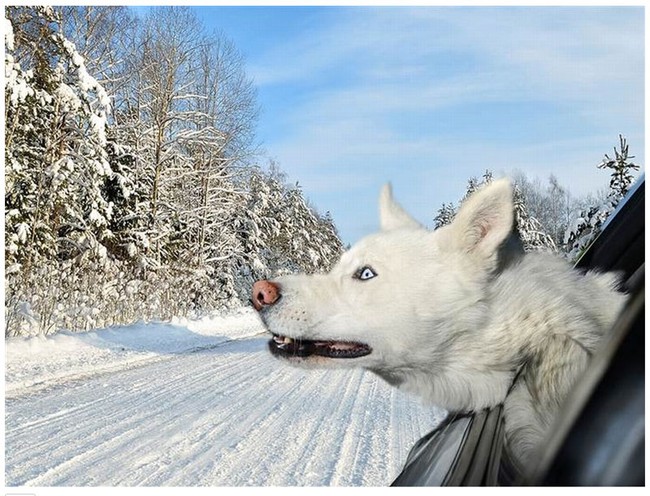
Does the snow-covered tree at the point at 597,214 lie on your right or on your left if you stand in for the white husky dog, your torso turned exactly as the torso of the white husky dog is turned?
on your right

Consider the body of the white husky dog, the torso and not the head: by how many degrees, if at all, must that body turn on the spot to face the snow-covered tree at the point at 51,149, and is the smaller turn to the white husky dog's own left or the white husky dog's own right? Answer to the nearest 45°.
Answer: approximately 45° to the white husky dog's own right

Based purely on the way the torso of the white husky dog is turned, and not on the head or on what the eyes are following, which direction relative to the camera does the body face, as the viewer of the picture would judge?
to the viewer's left
